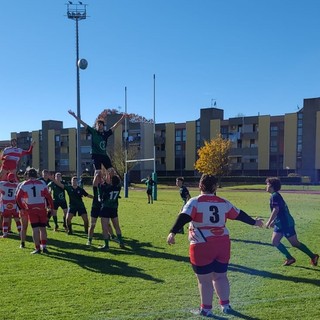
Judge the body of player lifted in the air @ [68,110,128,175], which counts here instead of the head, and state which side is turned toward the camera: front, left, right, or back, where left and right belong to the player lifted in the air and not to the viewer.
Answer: front

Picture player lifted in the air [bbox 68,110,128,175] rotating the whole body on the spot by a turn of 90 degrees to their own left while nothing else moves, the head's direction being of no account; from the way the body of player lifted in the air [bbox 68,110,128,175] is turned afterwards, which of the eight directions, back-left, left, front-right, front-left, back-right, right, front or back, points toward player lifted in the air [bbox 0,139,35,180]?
back-left
